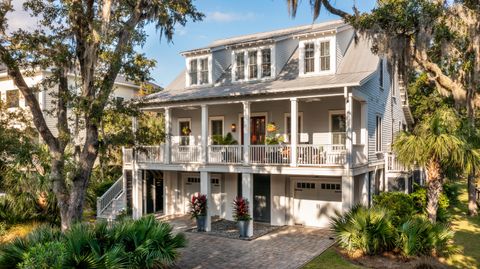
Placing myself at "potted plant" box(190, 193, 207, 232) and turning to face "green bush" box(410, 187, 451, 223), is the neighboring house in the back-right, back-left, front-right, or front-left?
back-left

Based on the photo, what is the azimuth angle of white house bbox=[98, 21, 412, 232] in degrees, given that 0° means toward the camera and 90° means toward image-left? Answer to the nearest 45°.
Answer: approximately 45°

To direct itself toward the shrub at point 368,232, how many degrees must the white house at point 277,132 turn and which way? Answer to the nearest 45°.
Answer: approximately 90° to its left

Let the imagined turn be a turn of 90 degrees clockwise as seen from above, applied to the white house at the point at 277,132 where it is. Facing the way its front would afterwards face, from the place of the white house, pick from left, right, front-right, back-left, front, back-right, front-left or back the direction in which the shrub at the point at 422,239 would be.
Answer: back

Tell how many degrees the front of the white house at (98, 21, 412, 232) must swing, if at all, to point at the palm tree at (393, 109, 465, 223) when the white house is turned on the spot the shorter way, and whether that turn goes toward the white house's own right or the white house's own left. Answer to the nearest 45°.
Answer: approximately 90° to the white house's own left
